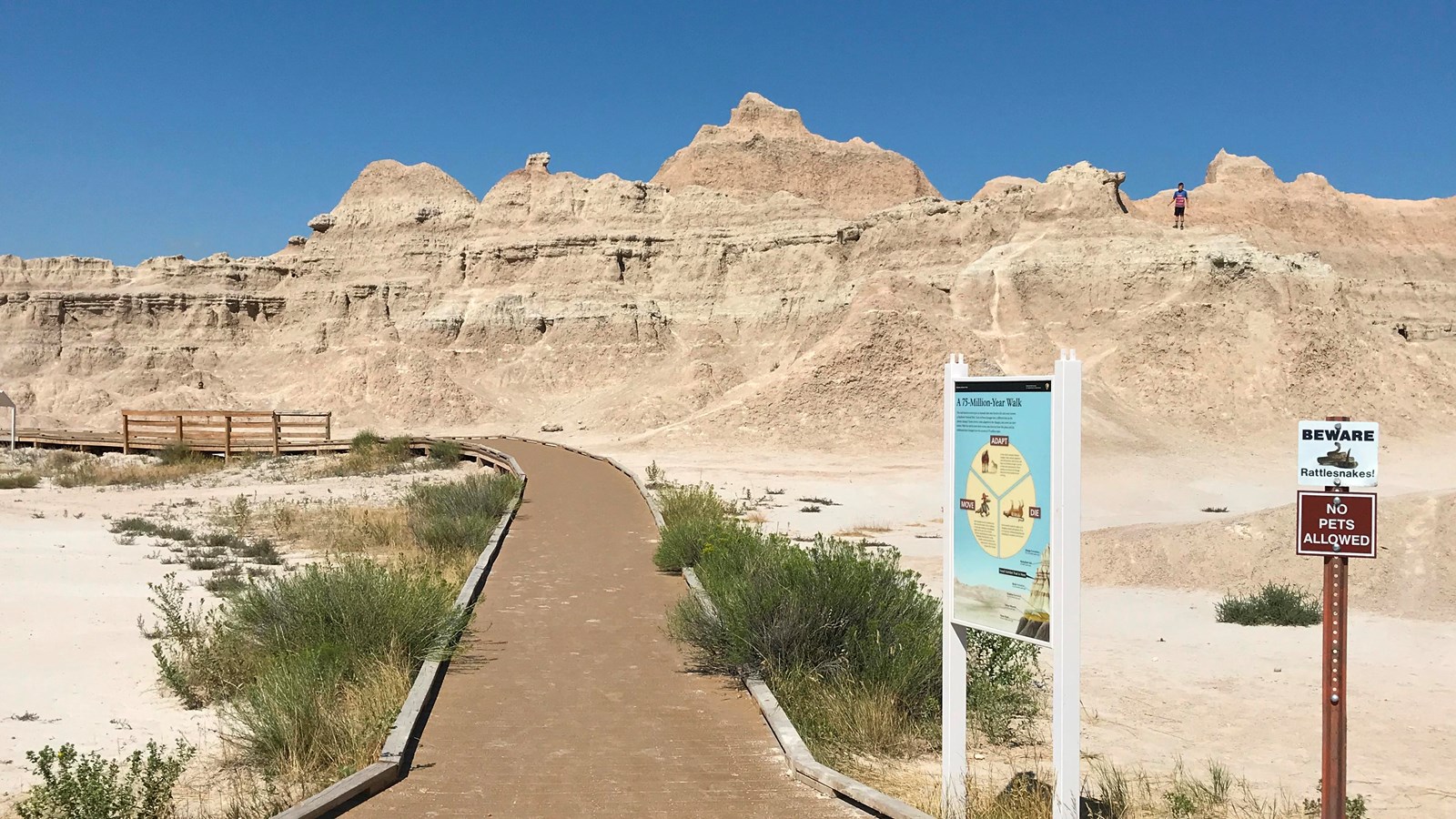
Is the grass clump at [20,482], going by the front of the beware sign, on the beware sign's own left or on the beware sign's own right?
on the beware sign's own right

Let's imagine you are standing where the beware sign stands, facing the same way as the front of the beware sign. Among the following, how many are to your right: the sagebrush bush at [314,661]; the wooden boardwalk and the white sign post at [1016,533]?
3

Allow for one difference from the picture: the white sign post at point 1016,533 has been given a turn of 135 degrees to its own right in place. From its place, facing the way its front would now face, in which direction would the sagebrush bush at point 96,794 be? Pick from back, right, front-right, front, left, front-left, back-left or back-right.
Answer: left

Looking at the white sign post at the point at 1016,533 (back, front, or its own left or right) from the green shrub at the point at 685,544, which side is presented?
right

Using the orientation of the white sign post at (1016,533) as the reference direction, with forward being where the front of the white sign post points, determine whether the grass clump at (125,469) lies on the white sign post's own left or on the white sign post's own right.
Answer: on the white sign post's own right

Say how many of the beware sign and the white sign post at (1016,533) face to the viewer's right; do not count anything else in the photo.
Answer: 0

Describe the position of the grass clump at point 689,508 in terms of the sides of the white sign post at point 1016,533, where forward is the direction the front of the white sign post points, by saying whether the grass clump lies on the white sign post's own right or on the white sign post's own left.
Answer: on the white sign post's own right

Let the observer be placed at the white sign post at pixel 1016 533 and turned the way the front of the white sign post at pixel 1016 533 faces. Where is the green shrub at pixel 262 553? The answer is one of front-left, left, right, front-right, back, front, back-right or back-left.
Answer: right

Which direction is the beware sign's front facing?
toward the camera

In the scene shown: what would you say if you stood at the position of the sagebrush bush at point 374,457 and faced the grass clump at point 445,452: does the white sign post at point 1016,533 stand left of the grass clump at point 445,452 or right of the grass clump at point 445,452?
right

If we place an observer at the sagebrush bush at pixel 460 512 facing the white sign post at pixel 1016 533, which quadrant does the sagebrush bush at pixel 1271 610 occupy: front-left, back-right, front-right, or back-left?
front-left

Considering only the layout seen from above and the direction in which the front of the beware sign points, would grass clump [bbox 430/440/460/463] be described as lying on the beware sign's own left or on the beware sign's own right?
on the beware sign's own right

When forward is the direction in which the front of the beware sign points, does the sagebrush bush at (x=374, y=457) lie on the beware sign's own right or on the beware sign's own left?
on the beware sign's own right

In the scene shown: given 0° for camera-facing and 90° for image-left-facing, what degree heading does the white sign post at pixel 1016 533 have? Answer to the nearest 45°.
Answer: approximately 45°

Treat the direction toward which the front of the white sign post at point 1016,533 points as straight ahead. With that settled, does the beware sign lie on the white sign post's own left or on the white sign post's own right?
on the white sign post's own left

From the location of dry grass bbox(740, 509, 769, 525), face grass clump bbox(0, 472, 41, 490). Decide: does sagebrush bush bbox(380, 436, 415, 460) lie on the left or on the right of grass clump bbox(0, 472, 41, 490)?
right

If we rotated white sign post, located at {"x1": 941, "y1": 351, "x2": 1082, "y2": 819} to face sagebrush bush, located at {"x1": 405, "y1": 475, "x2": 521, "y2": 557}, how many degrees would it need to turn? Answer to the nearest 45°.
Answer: approximately 90° to its right
